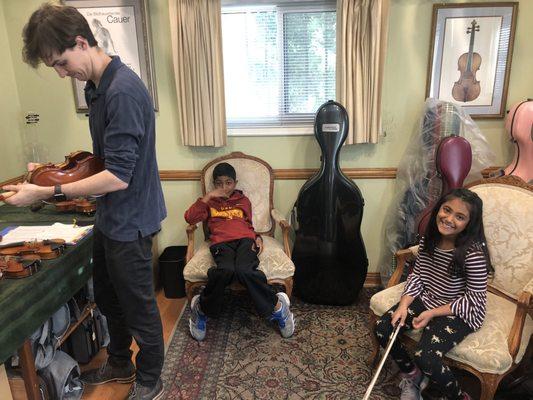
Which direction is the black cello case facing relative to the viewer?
toward the camera

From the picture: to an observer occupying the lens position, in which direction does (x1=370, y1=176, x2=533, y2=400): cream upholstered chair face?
facing the viewer and to the left of the viewer

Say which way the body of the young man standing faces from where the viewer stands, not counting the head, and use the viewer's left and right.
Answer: facing to the left of the viewer

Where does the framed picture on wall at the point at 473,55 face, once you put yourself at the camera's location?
facing the viewer

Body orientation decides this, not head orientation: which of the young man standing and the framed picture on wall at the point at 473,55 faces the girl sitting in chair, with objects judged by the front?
the framed picture on wall

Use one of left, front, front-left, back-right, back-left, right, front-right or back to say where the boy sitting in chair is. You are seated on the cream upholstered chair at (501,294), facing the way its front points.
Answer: front-right

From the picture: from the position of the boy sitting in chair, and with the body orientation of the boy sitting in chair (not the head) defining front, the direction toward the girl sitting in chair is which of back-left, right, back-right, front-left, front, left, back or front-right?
front-left

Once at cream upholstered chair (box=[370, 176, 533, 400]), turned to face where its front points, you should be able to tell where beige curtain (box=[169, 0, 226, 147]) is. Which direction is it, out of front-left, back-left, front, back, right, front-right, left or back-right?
front-right

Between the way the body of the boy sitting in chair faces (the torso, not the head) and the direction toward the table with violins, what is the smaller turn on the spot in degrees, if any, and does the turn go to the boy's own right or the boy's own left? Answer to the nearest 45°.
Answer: approximately 45° to the boy's own right

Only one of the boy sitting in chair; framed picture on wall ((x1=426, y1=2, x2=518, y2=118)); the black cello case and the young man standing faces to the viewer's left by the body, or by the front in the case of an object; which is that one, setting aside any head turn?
the young man standing

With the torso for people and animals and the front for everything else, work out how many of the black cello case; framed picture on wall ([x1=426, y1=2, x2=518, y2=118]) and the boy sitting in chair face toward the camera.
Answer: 3

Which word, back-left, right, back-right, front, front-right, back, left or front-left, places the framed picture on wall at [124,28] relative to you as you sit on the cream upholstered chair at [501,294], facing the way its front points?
front-right

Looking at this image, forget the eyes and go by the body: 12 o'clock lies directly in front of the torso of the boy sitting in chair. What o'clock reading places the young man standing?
The young man standing is roughly at 1 o'clock from the boy sitting in chair.

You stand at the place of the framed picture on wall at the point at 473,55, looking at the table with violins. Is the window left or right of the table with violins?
right

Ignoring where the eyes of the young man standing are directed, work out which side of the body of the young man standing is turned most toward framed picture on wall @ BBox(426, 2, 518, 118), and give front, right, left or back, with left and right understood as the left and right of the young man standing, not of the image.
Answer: back
